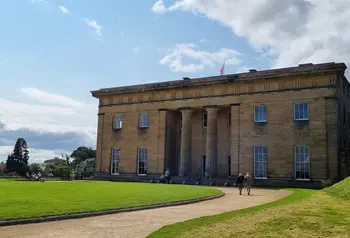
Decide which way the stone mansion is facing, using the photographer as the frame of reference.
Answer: facing the viewer and to the left of the viewer
